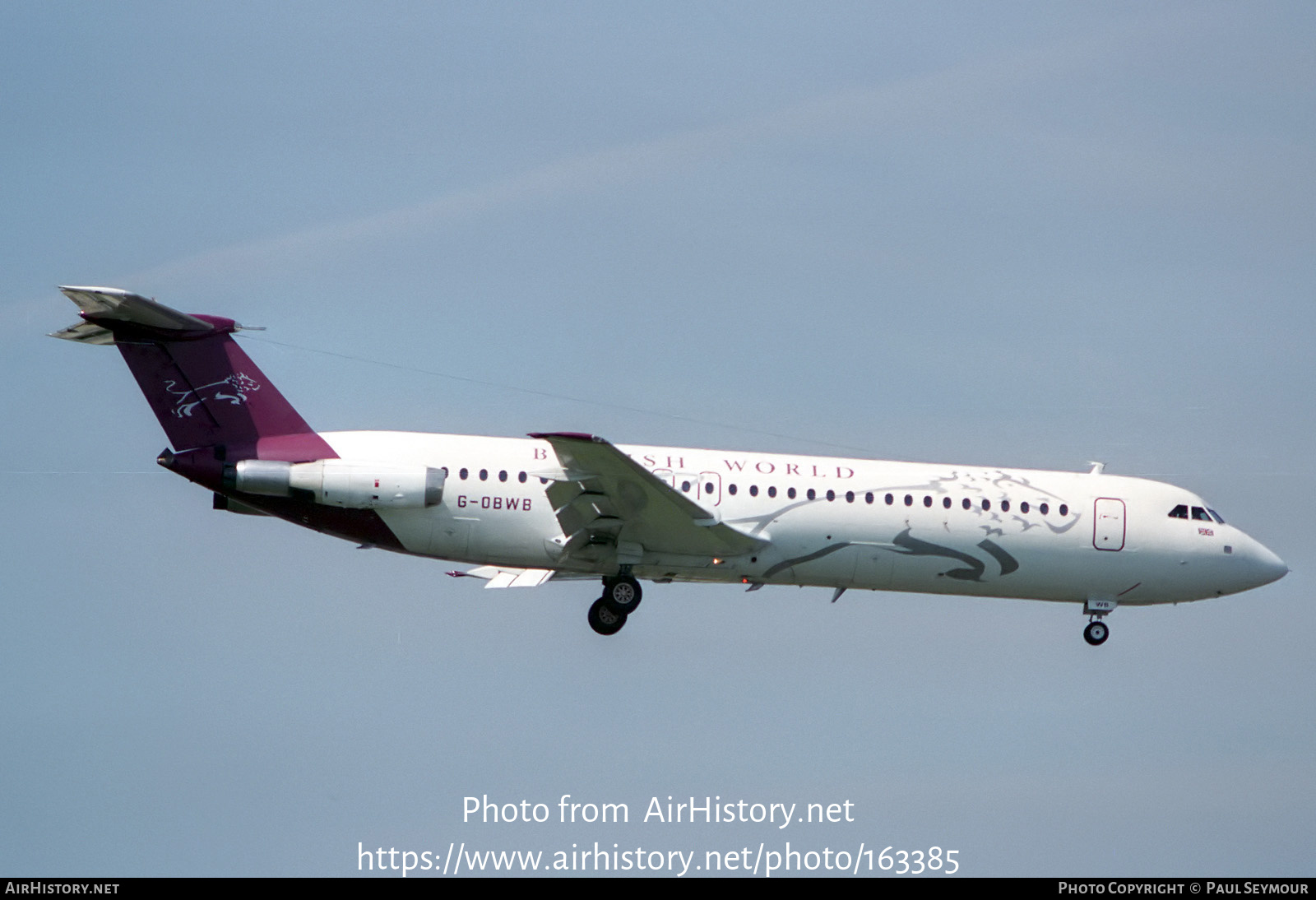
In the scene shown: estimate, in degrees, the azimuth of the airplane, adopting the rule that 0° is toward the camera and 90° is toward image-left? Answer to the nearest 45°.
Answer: approximately 270°
